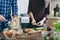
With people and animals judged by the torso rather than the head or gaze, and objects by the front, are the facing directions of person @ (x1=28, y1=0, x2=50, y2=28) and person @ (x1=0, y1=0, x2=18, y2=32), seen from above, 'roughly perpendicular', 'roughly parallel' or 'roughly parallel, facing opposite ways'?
roughly parallel

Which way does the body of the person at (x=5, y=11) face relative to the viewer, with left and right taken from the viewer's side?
facing the viewer

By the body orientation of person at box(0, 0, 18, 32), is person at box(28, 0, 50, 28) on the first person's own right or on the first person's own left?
on the first person's own left

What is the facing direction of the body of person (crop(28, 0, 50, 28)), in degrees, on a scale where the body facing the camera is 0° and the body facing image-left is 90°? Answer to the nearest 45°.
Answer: approximately 0°

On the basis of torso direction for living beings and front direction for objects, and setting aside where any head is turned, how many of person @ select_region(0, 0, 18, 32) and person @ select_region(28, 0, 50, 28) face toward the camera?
2

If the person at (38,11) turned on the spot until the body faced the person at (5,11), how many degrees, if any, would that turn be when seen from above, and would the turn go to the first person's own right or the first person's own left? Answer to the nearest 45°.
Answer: approximately 90° to the first person's own right
